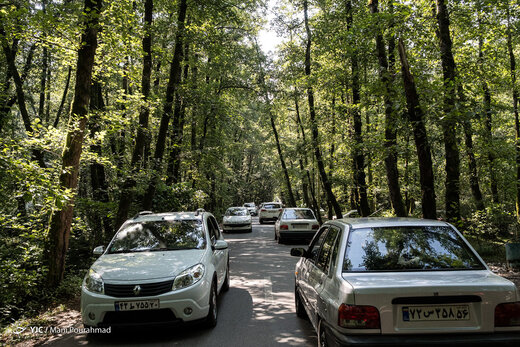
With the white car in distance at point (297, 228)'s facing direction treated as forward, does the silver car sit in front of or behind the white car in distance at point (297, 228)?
behind

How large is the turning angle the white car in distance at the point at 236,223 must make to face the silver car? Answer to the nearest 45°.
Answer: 0° — it already faces it

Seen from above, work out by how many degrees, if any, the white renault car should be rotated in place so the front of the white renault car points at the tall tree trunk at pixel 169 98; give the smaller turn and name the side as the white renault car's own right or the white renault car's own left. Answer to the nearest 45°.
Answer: approximately 135° to the white renault car's own right

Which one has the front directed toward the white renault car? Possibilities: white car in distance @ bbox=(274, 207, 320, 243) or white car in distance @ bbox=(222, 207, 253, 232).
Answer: white car in distance @ bbox=(222, 207, 253, 232)

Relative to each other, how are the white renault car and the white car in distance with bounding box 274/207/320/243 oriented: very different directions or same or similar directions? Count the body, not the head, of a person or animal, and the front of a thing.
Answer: very different directions

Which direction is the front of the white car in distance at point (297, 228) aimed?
away from the camera

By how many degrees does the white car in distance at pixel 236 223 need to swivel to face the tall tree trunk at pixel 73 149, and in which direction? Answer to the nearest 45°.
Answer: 0° — it already faces it

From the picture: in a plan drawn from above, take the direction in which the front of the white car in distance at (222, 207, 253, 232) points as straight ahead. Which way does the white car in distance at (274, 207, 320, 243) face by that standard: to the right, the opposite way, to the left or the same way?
the opposite way

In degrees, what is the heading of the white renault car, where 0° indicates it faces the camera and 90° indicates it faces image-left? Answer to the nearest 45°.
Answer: approximately 45°

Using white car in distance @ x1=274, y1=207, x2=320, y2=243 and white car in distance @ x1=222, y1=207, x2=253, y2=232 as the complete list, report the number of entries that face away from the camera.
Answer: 1

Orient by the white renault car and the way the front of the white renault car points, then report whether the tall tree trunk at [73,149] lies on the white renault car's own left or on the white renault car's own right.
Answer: on the white renault car's own right

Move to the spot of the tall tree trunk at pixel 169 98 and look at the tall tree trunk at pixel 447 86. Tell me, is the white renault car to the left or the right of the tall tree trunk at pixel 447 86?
right

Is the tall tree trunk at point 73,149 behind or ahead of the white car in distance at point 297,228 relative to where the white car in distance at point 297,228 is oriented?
behind

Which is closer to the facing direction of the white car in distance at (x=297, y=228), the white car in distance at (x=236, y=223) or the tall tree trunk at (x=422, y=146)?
the white car in distance
